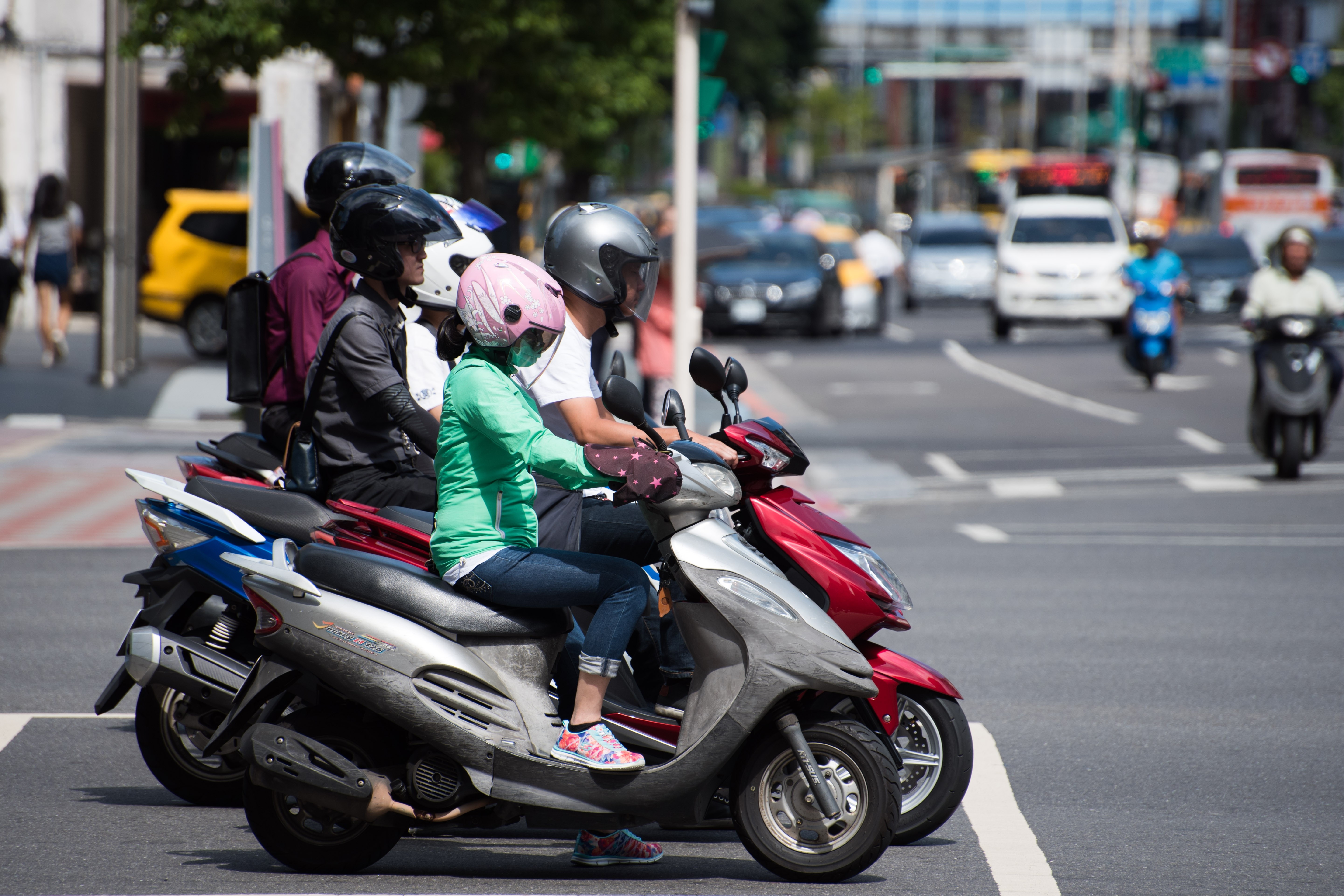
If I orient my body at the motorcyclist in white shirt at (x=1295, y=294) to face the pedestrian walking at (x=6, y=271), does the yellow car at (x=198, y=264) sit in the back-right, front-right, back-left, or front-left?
front-right

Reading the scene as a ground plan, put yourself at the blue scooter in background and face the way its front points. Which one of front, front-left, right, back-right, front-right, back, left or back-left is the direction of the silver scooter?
front

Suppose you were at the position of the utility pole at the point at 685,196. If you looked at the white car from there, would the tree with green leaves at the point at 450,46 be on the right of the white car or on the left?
left

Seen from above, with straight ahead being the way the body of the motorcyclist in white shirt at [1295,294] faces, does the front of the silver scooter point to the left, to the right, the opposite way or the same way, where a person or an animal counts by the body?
to the left

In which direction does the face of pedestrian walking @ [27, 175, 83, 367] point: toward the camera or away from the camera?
away from the camera

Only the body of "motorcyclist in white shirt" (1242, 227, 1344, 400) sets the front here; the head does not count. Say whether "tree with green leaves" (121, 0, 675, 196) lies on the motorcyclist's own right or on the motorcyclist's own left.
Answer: on the motorcyclist's own right

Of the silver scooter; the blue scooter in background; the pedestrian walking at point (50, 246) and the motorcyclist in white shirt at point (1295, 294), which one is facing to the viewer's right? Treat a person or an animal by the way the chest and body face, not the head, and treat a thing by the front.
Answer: the silver scooter

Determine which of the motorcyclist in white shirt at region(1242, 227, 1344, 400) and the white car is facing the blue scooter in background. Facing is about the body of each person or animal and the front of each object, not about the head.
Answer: the white car

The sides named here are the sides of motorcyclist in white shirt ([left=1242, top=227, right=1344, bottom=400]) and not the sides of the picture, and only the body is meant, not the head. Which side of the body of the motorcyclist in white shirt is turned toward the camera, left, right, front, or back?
front

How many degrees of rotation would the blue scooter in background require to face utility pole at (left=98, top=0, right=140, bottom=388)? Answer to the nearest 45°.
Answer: approximately 45° to its right

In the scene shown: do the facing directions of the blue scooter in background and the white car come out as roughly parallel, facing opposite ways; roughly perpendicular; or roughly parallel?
roughly parallel

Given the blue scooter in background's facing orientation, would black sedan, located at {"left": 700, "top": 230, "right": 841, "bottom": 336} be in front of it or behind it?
behind

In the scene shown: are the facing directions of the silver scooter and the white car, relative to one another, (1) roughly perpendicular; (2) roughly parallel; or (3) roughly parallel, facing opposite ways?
roughly perpendicular

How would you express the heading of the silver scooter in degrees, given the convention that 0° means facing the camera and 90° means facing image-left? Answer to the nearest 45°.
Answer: approximately 270°

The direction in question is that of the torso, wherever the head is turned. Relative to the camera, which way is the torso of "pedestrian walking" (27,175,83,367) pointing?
away from the camera

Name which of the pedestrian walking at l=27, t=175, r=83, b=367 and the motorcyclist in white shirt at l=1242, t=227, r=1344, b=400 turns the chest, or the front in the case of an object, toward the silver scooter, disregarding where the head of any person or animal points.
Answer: the motorcyclist in white shirt

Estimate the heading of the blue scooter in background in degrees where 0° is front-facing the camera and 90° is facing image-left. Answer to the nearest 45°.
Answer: approximately 0°
